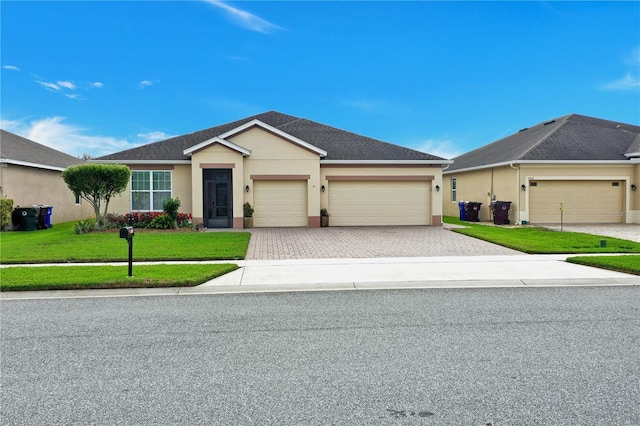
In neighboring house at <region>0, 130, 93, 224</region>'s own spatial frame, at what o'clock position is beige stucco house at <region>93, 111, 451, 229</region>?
The beige stucco house is roughly at 9 o'clock from the neighboring house.

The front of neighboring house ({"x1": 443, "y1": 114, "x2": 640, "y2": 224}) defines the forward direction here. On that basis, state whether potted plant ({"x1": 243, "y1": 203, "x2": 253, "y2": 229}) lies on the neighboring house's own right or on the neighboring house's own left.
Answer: on the neighboring house's own right

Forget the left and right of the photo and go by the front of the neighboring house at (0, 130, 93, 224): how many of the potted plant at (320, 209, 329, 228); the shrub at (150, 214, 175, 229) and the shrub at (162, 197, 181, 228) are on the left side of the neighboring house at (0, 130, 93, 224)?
3

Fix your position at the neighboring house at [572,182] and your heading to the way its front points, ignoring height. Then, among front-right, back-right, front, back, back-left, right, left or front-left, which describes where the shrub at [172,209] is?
front-right

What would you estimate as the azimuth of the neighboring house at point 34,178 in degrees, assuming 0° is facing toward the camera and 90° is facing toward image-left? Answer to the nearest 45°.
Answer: approximately 45°

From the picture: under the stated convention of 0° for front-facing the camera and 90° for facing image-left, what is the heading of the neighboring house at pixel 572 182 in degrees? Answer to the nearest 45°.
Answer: approximately 0°

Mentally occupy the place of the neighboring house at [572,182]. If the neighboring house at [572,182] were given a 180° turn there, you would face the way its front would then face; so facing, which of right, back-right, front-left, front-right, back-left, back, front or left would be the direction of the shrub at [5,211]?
back-left
